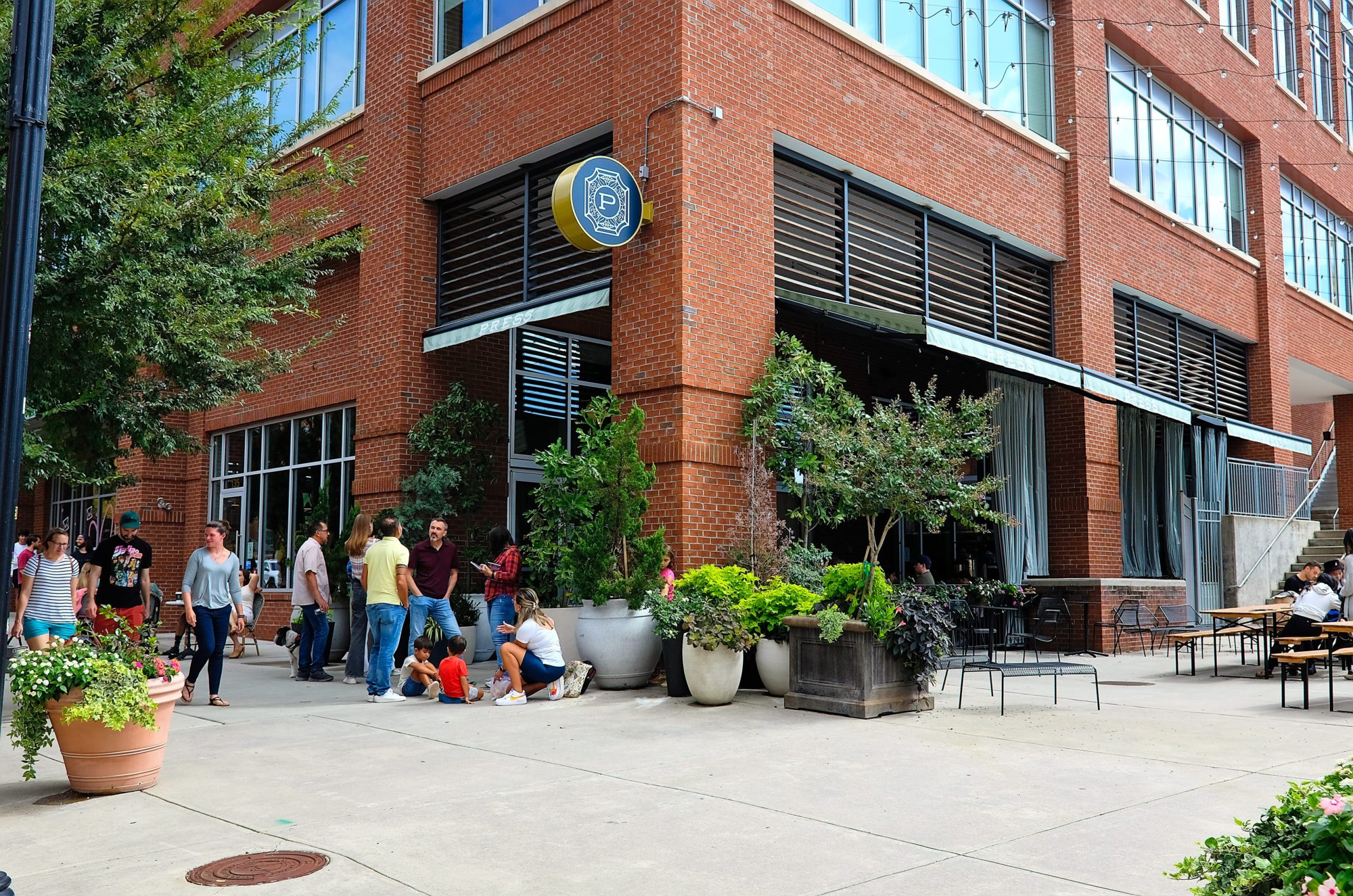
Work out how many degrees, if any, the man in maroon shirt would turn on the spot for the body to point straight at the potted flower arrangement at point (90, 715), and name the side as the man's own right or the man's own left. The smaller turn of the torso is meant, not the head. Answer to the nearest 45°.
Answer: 0° — they already face it

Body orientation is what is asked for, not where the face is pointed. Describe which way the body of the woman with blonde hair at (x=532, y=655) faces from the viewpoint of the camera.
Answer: to the viewer's left

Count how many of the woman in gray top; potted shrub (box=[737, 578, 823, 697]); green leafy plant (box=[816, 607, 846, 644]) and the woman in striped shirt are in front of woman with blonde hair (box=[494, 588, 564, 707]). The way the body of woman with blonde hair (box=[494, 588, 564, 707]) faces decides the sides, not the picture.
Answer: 2

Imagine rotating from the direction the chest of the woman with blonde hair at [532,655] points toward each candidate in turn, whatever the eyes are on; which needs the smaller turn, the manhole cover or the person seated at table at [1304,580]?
the manhole cover

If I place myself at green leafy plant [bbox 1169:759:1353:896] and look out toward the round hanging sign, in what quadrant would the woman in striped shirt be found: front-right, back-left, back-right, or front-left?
front-left

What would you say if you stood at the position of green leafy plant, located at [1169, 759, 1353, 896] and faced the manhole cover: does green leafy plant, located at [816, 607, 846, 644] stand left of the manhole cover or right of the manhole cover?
right

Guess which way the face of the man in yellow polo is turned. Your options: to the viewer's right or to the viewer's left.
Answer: to the viewer's right

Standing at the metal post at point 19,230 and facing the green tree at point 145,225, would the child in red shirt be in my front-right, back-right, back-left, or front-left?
front-right

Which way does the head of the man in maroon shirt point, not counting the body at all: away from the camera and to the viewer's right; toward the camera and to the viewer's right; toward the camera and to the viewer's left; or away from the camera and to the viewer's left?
toward the camera and to the viewer's left

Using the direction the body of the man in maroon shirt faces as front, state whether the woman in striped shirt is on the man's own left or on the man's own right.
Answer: on the man's own right

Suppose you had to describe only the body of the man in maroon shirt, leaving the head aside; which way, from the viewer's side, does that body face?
toward the camera

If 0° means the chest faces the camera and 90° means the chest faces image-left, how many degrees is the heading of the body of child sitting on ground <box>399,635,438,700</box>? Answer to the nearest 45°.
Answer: approximately 315°

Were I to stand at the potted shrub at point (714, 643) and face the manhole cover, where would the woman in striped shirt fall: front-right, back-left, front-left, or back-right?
front-right

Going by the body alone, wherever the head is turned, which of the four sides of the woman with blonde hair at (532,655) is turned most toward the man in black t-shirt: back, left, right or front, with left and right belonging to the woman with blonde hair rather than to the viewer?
front

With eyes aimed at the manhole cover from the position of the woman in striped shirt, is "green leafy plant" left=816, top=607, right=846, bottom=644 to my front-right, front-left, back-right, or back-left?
front-left

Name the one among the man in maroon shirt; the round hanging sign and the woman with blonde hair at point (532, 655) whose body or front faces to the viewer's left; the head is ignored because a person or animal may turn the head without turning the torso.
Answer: the woman with blonde hair

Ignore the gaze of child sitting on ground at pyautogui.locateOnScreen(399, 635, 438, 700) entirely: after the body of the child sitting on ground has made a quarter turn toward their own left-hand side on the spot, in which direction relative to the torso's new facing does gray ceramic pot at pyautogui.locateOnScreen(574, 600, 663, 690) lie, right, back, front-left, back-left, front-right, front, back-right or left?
front-right
